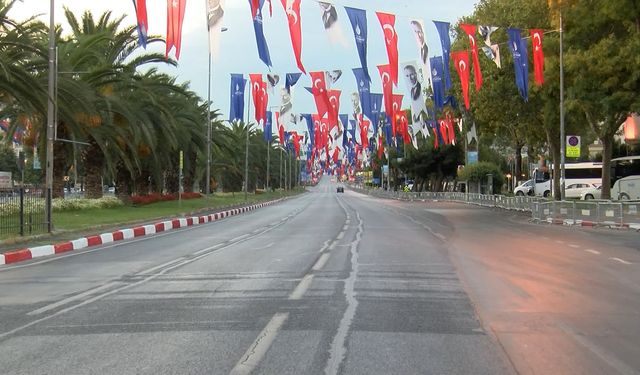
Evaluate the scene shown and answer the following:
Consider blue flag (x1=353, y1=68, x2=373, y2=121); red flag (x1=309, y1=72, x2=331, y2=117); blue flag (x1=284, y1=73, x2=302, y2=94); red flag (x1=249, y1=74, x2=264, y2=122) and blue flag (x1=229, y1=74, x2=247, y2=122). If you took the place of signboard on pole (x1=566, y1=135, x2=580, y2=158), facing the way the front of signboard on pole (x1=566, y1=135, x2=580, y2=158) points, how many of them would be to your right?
5

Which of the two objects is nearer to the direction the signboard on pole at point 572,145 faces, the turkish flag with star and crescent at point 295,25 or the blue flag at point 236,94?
the turkish flag with star and crescent

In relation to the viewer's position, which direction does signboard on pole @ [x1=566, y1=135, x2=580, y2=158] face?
facing the viewer

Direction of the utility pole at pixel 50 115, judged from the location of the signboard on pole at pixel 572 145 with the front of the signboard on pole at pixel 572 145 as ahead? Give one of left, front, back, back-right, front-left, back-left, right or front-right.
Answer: front-right

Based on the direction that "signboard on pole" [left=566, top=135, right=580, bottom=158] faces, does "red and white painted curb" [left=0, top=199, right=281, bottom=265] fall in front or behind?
in front

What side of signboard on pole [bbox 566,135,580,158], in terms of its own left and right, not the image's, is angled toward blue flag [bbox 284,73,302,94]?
right

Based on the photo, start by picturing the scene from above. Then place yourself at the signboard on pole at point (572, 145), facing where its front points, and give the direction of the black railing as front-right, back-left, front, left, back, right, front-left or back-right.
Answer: front-right

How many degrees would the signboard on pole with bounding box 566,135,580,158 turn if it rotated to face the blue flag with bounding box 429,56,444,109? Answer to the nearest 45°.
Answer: approximately 90° to its right

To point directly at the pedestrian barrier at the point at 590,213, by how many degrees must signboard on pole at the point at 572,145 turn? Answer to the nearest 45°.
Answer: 0° — it already faces it

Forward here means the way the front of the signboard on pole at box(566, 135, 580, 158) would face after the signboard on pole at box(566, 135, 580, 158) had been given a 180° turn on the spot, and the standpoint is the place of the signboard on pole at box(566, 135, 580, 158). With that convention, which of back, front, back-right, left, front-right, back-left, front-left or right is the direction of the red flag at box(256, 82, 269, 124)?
left

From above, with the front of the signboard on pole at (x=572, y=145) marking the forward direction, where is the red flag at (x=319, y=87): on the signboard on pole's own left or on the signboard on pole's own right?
on the signboard on pole's own right

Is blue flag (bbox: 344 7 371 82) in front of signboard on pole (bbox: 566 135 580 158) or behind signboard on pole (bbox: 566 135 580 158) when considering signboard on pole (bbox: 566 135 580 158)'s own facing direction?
in front
